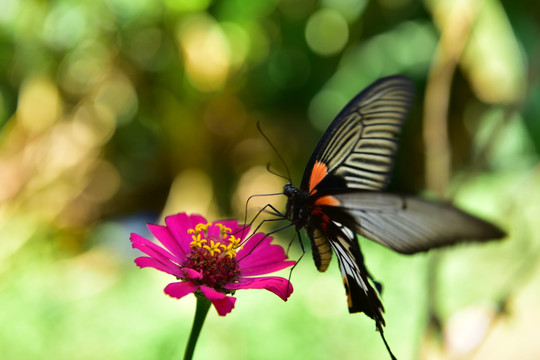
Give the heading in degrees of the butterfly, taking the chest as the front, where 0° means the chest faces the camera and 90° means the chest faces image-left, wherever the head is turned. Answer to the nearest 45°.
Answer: approximately 90°
